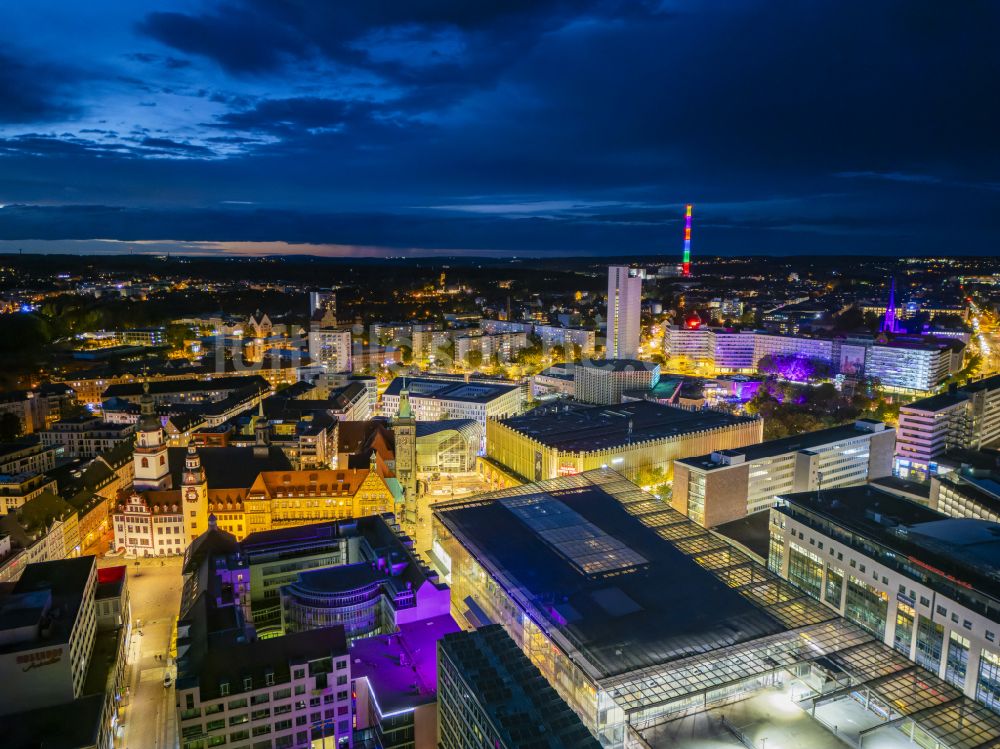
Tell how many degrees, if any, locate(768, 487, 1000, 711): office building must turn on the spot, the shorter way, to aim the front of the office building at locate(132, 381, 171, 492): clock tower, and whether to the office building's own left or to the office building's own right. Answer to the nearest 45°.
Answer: approximately 45° to the office building's own right

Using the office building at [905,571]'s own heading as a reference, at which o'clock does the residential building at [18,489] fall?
The residential building is roughly at 1 o'clock from the office building.

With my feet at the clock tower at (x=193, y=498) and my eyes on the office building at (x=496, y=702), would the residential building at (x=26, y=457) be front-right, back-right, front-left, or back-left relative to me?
back-right

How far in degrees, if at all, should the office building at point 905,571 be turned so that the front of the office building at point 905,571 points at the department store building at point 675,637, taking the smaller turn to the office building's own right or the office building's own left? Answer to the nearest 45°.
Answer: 0° — it already faces it

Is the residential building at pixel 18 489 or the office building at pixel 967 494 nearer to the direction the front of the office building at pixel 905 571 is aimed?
the residential building

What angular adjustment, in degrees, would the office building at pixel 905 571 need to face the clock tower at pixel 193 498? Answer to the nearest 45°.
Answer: approximately 45° to its right

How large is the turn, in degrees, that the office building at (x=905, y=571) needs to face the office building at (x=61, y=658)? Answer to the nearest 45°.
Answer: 0° — it already faces it

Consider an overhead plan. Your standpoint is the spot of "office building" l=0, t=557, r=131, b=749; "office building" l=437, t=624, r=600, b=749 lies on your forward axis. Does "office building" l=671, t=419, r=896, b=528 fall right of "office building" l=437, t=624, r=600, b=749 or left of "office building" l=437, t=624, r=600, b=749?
left

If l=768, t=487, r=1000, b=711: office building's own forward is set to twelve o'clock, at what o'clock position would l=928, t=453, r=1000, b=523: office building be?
l=928, t=453, r=1000, b=523: office building is roughly at 5 o'clock from l=768, t=487, r=1000, b=711: office building.

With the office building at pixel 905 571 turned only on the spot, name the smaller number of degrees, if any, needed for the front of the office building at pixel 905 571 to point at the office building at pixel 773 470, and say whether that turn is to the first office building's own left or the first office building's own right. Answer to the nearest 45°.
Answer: approximately 90° to the first office building's own right

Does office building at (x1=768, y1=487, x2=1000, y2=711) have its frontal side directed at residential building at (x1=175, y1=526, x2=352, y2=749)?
yes

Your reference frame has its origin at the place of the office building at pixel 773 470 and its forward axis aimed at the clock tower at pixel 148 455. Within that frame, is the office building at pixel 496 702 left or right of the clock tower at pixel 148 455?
left

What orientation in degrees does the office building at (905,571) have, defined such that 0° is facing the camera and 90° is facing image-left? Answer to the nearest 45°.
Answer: approximately 45°
